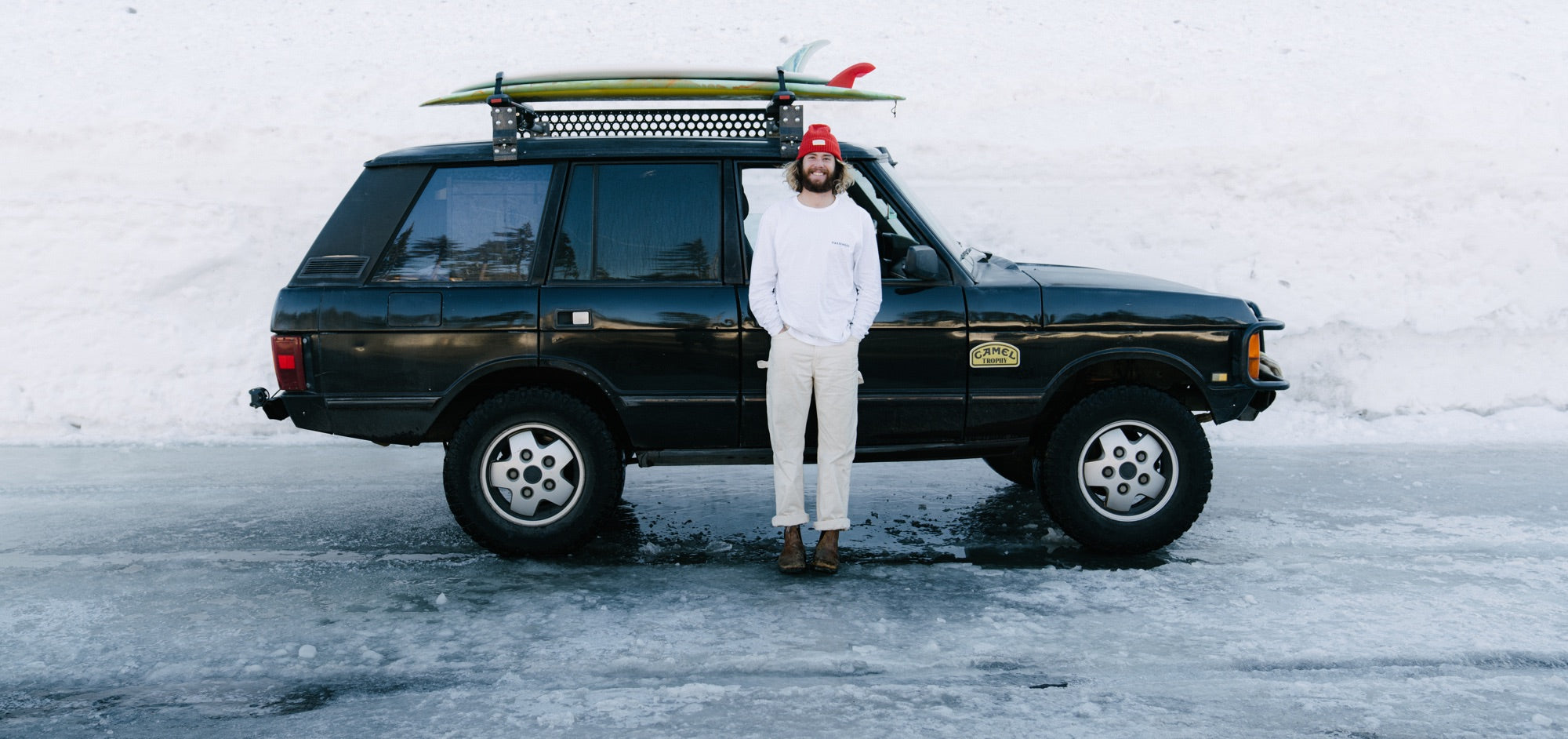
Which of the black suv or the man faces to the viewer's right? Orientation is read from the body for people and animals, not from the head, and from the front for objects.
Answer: the black suv

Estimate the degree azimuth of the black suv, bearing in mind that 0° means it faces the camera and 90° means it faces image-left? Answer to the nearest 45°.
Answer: approximately 270°

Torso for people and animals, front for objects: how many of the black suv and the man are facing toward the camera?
1

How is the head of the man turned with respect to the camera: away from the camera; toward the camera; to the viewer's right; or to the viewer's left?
toward the camera

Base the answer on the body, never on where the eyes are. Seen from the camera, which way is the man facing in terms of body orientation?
toward the camera
